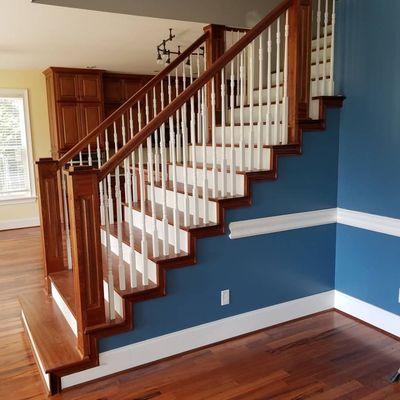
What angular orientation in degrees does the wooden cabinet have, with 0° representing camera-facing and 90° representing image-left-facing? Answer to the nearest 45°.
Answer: approximately 0°

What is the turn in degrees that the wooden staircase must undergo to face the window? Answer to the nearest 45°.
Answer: approximately 90° to its right

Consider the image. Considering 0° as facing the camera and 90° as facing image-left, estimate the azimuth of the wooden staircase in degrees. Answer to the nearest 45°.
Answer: approximately 45°

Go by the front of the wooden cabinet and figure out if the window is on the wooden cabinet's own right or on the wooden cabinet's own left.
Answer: on the wooden cabinet's own right

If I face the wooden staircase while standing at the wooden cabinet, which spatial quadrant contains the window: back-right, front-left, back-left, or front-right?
back-right

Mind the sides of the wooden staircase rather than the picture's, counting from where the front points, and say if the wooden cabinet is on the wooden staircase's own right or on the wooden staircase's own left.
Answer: on the wooden staircase's own right
